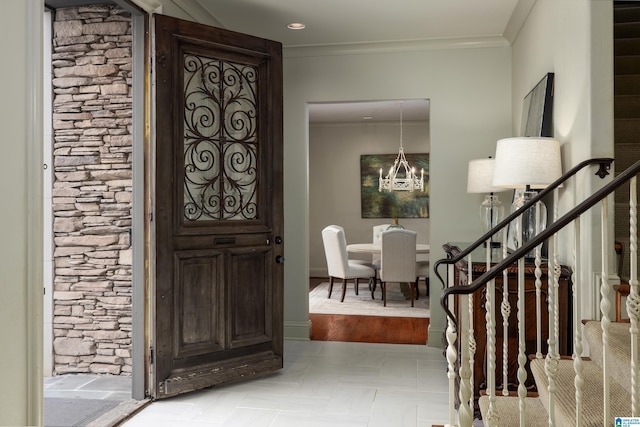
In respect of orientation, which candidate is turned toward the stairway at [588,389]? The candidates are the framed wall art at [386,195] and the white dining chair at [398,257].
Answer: the framed wall art

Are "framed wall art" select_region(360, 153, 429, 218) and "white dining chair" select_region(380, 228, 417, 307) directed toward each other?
yes

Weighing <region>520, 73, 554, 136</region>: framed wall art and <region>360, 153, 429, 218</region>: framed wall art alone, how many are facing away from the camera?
0

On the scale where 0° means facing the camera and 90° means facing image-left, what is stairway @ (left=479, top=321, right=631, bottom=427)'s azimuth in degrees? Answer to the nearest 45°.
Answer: approximately 90°

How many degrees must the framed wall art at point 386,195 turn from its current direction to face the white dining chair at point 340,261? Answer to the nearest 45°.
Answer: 0° — it already faces it

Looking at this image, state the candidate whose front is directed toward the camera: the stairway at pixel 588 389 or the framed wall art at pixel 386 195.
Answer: the framed wall art

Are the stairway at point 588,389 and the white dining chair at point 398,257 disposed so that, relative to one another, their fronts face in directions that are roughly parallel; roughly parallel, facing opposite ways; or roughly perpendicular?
roughly perpendicular

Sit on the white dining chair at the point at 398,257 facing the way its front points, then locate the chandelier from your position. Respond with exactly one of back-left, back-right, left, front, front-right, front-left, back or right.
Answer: front

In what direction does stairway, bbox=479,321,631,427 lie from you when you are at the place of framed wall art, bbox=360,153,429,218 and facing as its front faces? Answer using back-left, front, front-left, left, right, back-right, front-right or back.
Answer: front

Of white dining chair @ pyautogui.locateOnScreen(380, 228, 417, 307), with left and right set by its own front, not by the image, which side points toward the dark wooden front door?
back

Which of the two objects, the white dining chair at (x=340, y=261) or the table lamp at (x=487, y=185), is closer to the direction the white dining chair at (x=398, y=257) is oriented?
the white dining chair

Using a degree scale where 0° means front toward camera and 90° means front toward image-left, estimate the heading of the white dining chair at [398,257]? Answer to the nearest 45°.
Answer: approximately 180°

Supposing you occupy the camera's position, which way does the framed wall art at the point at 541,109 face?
facing the viewer and to the left of the viewer

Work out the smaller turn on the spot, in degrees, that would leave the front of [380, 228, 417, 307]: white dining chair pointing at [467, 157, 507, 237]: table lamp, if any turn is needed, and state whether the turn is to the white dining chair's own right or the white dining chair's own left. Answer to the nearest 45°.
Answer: approximately 180°

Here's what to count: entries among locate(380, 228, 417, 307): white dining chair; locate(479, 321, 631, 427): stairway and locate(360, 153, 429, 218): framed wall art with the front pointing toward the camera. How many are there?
1

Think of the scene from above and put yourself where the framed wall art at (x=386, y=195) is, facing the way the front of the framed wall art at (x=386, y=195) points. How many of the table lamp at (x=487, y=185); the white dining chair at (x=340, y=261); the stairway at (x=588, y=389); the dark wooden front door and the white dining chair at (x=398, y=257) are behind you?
0

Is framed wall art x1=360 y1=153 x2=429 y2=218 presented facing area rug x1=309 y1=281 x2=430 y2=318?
yes

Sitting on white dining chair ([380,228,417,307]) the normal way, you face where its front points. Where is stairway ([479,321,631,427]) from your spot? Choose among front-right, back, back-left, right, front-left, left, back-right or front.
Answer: back

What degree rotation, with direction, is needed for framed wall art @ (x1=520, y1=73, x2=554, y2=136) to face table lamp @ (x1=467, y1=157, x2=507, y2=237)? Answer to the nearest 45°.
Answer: approximately 90° to its right
